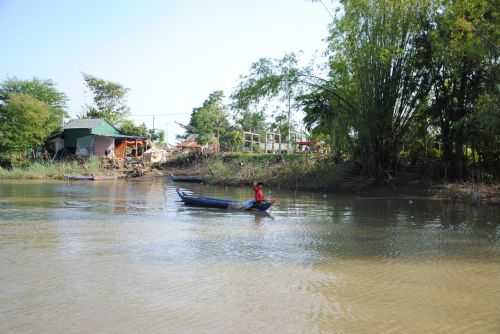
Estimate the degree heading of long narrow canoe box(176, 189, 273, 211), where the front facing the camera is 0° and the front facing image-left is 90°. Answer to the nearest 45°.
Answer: approximately 90°

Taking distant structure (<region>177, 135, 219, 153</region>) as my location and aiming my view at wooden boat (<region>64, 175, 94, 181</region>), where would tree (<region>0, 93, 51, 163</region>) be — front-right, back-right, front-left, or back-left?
front-right

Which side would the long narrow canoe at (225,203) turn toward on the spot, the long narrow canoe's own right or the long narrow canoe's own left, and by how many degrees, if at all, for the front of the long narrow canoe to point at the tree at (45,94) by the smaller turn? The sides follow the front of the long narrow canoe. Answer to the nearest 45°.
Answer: approximately 45° to the long narrow canoe's own right

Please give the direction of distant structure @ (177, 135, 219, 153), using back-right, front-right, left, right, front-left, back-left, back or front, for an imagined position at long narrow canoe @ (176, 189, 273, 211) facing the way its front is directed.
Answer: right

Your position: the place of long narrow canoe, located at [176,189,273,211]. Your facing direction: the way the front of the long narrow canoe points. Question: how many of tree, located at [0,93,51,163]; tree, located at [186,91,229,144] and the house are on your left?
0

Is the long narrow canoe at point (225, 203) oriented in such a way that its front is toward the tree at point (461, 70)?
no

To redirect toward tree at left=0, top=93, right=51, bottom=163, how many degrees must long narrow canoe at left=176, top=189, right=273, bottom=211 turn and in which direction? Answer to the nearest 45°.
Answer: approximately 45° to its right

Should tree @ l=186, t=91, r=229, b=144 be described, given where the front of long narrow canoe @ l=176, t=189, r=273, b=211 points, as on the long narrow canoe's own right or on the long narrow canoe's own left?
on the long narrow canoe's own right

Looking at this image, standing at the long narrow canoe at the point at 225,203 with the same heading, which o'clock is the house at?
The house is roughly at 2 o'clock from the long narrow canoe.

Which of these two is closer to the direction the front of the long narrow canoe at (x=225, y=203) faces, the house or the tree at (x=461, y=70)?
the house

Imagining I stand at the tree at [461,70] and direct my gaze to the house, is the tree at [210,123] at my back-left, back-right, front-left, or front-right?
front-right
